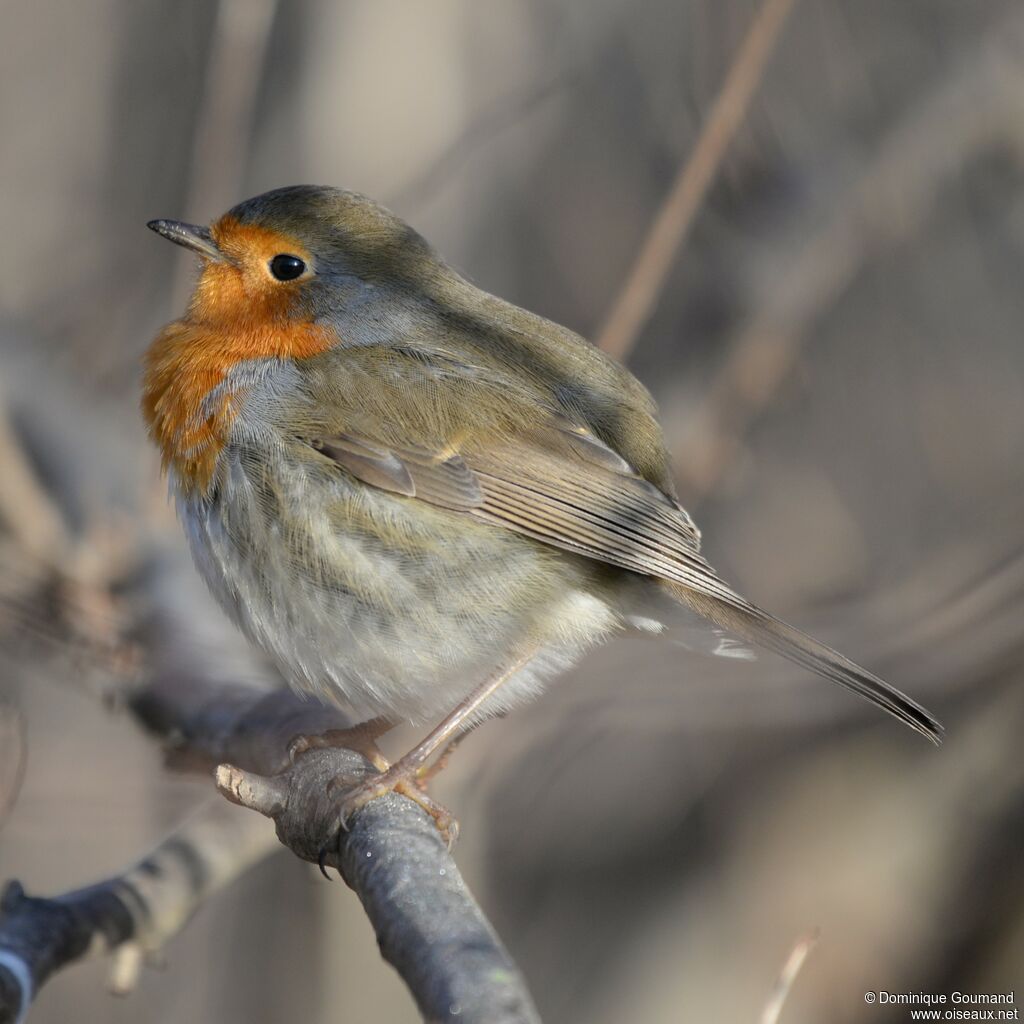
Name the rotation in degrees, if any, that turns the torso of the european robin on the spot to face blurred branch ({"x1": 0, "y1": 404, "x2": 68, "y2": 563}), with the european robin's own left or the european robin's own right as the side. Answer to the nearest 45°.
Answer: approximately 45° to the european robin's own right

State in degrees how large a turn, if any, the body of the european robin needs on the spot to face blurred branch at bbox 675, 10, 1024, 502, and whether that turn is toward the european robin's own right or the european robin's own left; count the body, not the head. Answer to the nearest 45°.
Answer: approximately 135° to the european robin's own right

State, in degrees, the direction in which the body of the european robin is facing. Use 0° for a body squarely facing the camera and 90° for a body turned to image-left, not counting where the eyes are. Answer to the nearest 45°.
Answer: approximately 90°

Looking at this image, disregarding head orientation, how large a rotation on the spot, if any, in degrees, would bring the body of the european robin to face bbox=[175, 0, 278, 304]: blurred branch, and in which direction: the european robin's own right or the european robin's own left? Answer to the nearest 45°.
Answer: approximately 45° to the european robin's own right
